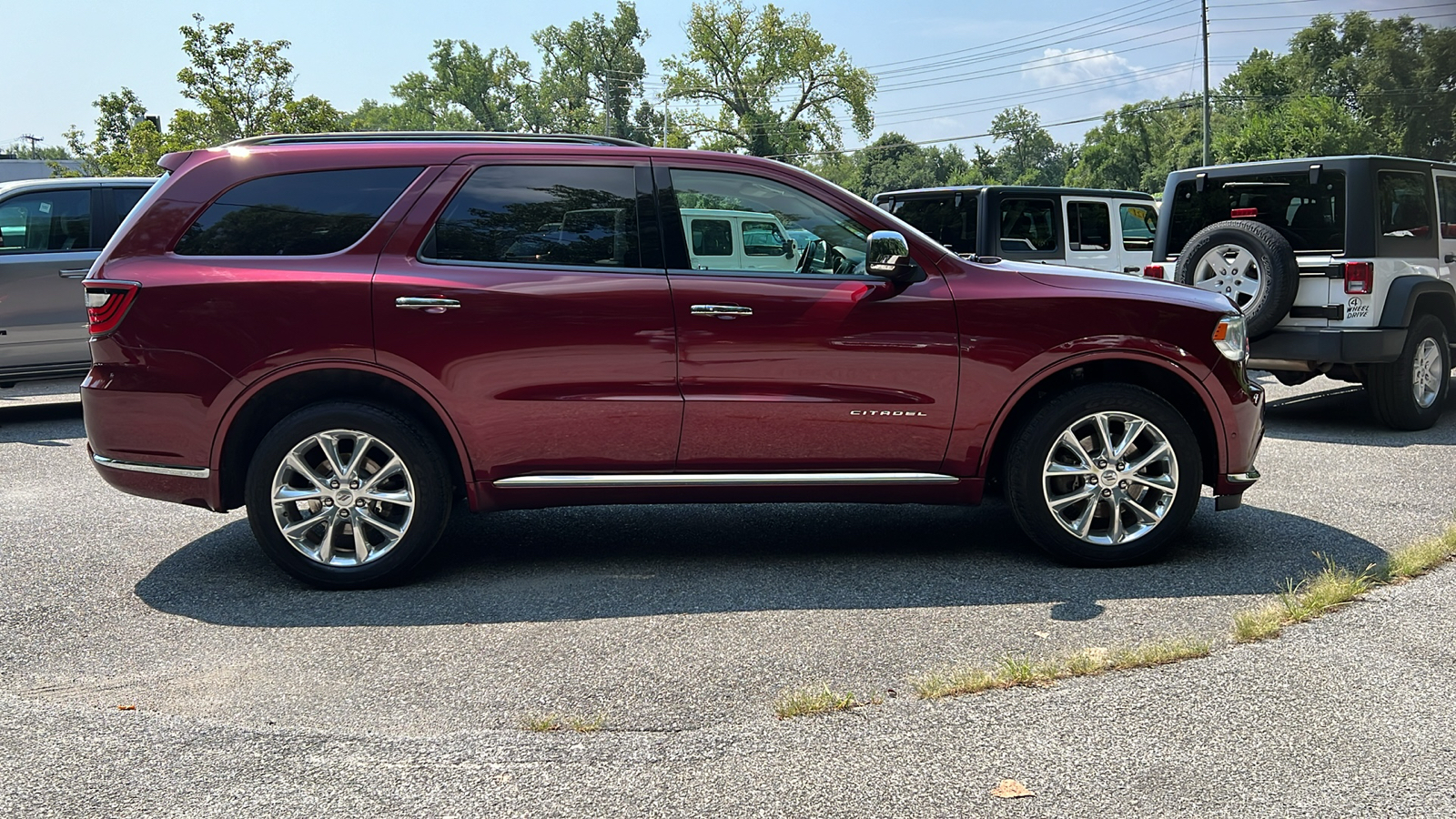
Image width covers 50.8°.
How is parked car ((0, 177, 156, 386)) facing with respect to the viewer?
to the viewer's left

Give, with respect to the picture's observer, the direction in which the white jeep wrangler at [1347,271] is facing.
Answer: facing away from the viewer and to the right of the viewer

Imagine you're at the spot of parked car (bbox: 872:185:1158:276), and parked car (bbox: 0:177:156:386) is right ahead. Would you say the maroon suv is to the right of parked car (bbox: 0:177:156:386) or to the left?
left

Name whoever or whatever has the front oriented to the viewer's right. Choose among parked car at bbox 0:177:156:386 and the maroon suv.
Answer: the maroon suv

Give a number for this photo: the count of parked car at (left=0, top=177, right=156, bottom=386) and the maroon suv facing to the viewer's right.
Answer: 1

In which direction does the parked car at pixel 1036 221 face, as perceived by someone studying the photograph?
facing away from the viewer and to the right of the viewer

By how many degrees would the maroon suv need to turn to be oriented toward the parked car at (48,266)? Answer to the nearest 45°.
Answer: approximately 135° to its left

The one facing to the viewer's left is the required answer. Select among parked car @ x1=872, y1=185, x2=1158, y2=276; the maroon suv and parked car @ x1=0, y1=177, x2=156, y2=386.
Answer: parked car @ x1=0, y1=177, x2=156, y2=386

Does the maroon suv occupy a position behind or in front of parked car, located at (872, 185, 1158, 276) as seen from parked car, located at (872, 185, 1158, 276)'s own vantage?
behind

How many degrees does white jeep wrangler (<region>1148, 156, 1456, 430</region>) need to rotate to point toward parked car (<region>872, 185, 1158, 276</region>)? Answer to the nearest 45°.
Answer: approximately 90° to its left

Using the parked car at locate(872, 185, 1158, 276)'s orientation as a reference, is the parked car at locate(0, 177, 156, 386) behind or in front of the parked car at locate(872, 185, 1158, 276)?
behind

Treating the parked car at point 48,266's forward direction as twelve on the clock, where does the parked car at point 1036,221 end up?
the parked car at point 1036,221 is roughly at 6 o'clock from the parked car at point 48,266.

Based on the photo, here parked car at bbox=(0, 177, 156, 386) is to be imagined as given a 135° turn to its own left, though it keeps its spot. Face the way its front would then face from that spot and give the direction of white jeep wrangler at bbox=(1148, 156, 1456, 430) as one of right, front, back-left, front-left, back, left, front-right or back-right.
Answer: front

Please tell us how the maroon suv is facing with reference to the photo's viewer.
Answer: facing to the right of the viewer
